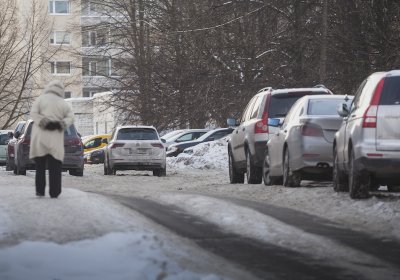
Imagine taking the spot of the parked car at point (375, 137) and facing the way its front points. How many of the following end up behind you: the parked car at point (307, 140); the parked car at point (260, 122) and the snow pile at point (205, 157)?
0

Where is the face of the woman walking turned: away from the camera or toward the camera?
away from the camera

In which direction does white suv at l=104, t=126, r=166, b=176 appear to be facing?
away from the camera

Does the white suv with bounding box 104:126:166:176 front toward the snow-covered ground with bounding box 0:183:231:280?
no

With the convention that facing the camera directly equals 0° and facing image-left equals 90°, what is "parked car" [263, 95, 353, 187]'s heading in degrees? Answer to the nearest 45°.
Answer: approximately 135°

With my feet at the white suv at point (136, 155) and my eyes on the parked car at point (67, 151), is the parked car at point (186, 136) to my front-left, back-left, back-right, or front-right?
back-right

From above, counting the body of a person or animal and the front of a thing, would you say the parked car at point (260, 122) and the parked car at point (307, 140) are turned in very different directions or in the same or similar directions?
same or similar directions

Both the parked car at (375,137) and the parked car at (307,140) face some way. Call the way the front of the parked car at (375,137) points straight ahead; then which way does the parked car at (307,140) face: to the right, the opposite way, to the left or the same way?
the same way

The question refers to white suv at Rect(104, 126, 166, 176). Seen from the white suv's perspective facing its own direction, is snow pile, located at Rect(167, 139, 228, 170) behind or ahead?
ahead

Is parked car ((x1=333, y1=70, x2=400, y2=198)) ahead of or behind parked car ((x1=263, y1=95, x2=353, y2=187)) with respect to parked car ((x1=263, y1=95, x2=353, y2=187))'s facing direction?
behind
